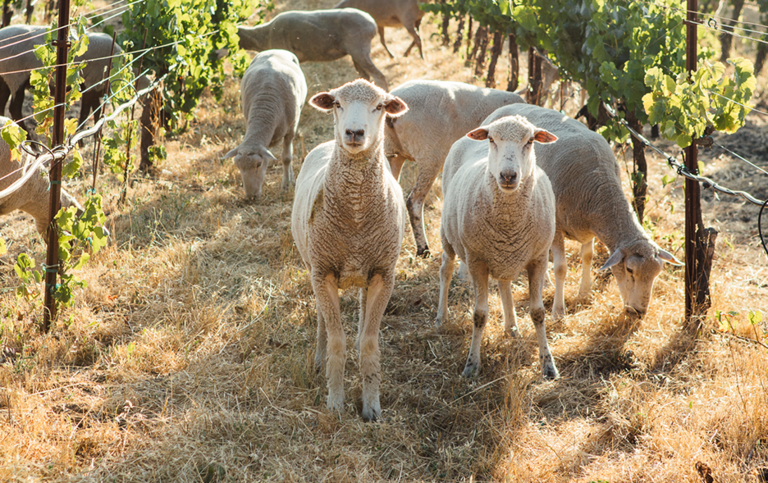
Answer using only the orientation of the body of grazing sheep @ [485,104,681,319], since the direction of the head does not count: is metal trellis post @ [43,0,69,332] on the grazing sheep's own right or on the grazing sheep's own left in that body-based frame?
on the grazing sheep's own right

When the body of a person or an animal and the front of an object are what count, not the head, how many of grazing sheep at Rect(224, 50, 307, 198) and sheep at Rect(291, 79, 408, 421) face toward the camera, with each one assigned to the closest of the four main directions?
2

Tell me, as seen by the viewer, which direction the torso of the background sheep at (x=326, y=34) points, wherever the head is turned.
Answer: to the viewer's left

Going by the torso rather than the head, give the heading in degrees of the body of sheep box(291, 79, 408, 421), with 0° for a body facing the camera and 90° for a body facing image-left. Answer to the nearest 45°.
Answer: approximately 0°

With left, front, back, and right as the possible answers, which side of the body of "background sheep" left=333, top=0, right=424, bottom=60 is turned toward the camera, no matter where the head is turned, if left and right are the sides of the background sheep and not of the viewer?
left
